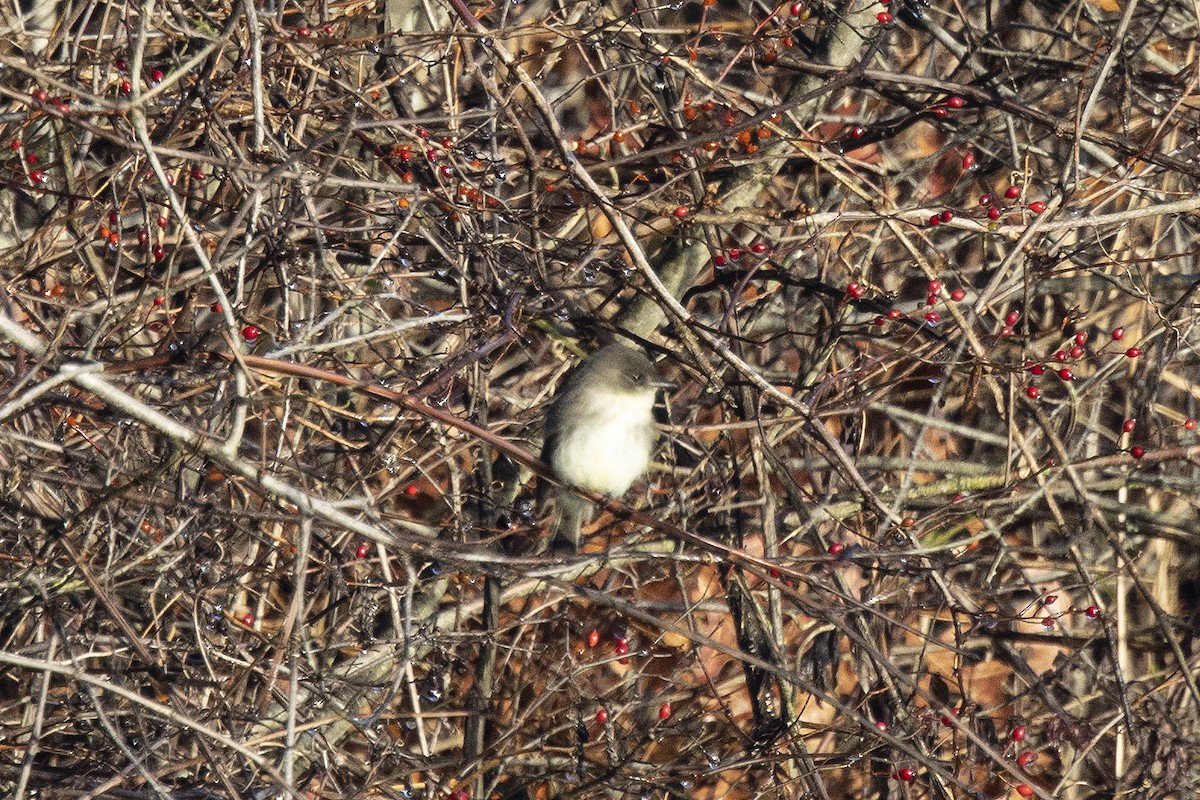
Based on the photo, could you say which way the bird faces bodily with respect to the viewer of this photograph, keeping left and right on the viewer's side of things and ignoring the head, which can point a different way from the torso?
facing the viewer and to the right of the viewer
